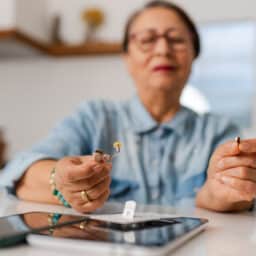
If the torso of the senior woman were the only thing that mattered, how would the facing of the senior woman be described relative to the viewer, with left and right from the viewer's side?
facing the viewer

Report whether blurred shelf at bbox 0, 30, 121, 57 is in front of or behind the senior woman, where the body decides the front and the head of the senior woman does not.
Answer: behind

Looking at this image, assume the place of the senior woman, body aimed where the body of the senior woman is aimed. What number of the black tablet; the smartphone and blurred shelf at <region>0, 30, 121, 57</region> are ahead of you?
2

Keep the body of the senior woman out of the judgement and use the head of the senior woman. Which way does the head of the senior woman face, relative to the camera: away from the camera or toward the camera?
toward the camera

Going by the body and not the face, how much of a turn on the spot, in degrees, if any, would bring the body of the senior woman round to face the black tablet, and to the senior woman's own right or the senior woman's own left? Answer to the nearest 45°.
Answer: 0° — they already face it

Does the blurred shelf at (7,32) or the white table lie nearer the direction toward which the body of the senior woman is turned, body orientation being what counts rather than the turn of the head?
the white table

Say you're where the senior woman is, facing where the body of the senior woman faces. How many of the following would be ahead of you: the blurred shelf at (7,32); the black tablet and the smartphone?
2

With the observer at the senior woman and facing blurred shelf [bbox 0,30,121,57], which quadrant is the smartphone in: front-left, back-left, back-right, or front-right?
back-left

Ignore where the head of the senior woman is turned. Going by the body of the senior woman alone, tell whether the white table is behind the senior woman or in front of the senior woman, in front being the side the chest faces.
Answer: in front
